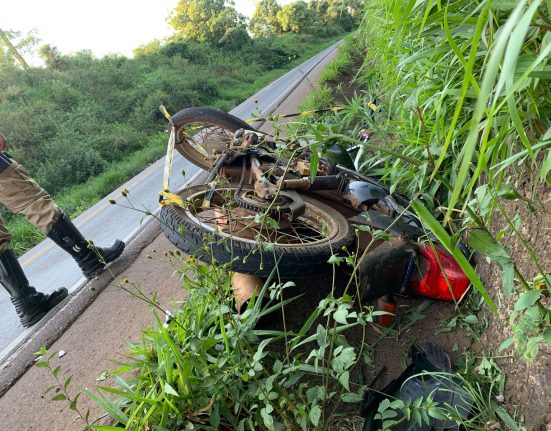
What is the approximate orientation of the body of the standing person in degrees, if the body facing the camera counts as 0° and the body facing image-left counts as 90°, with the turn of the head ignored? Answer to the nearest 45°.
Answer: approximately 270°

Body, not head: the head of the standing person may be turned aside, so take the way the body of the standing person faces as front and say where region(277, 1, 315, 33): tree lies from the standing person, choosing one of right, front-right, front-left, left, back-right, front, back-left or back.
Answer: front-left

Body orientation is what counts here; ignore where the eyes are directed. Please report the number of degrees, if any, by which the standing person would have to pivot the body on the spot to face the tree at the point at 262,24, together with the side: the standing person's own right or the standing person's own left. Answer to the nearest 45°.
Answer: approximately 45° to the standing person's own left

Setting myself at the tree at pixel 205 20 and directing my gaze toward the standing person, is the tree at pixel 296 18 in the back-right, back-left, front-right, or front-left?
back-left

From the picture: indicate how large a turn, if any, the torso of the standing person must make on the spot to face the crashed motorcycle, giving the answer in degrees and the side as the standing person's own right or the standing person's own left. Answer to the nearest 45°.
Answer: approximately 45° to the standing person's own right

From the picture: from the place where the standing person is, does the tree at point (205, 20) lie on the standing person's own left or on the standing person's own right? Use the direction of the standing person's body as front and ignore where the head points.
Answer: on the standing person's own left
